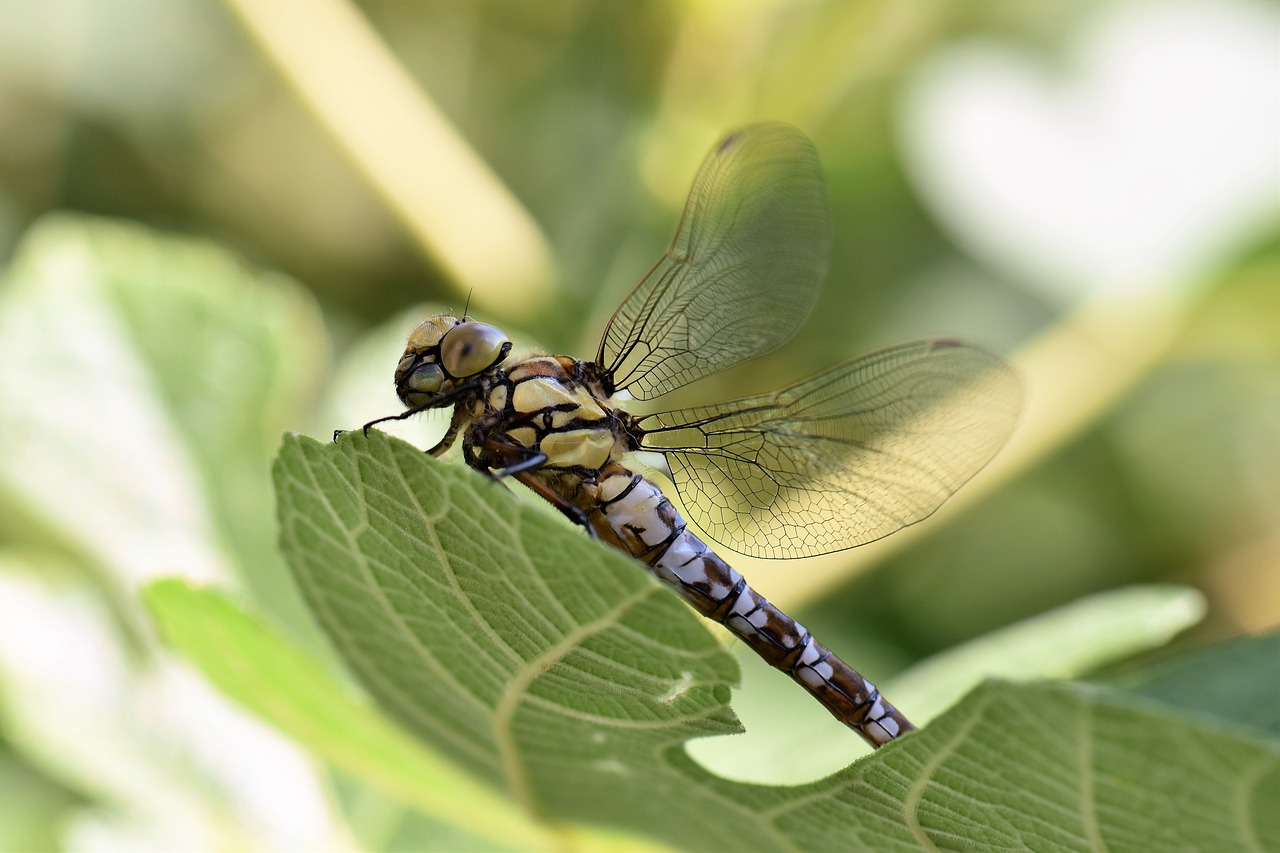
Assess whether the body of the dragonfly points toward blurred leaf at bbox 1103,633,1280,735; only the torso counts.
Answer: no

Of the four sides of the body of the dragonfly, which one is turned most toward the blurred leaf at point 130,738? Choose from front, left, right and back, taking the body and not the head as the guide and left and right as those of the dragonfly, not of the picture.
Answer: front

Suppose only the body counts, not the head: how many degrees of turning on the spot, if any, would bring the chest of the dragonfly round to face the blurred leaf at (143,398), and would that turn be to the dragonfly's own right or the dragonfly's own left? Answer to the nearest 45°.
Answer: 0° — it already faces it

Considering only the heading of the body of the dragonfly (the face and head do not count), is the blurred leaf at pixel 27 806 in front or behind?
in front

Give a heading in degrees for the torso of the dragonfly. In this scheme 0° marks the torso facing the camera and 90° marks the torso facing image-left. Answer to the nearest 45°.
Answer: approximately 90°
